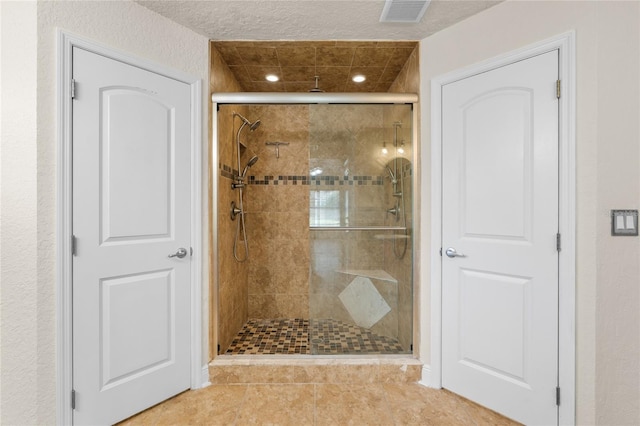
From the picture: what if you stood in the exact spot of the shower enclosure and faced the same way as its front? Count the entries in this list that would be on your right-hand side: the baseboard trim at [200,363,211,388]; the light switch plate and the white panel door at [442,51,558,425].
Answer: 1

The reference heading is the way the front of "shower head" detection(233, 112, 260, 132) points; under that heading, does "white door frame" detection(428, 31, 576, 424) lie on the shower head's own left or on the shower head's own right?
on the shower head's own right

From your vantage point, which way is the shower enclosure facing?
toward the camera

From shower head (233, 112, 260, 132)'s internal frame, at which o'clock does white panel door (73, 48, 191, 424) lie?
The white panel door is roughly at 4 o'clock from the shower head.

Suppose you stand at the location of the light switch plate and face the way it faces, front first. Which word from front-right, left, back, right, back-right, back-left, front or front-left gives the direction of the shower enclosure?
right

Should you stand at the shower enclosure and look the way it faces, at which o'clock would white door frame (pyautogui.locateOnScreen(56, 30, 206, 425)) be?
The white door frame is roughly at 2 o'clock from the shower enclosure.

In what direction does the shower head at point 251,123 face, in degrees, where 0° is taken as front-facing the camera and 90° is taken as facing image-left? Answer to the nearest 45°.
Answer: approximately 270°

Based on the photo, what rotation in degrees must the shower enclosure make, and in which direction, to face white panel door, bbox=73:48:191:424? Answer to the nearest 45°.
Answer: approximately 90° to its right

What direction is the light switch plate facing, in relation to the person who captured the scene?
facing the viewer

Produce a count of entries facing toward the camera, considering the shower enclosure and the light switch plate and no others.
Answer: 2
